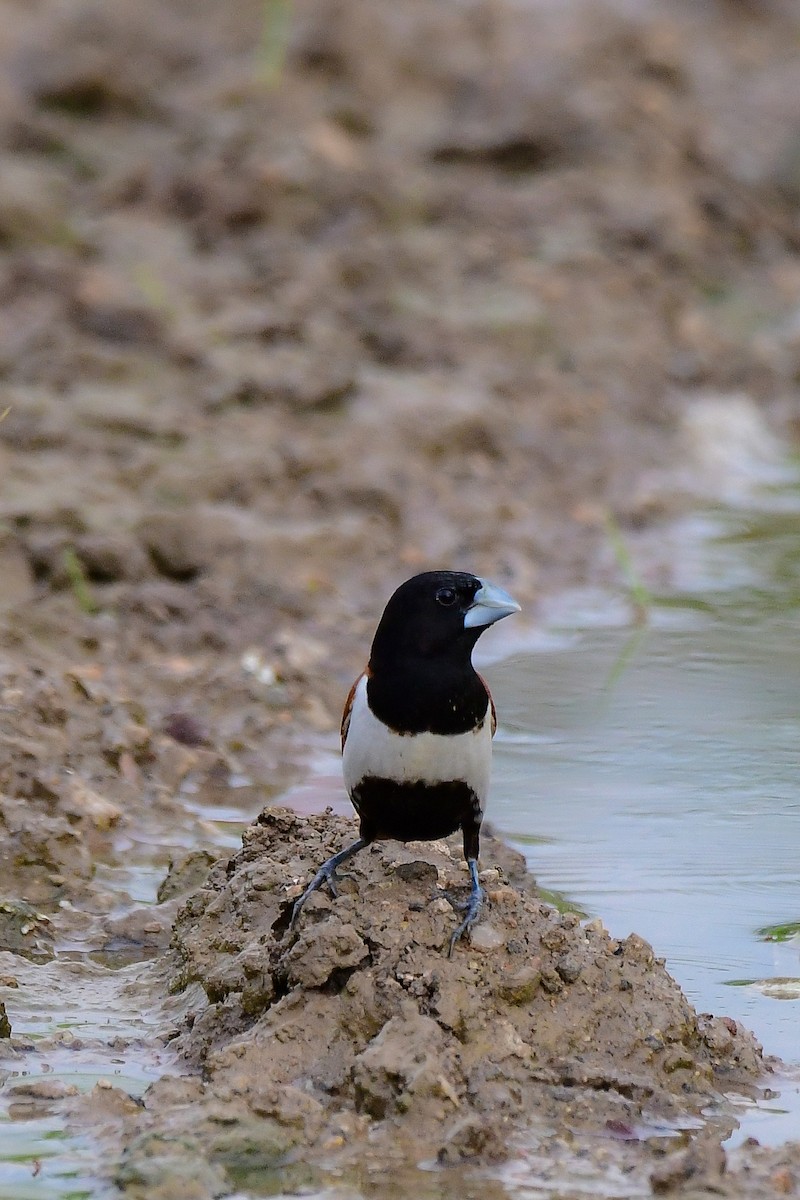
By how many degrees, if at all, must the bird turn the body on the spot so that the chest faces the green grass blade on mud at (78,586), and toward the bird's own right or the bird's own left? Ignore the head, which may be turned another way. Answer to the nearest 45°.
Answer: approximately 135° to the bird's own right

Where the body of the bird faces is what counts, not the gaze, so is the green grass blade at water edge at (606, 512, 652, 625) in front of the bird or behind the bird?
behind

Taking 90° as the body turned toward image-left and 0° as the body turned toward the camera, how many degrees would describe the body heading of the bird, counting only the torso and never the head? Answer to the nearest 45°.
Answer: approximately 0°
